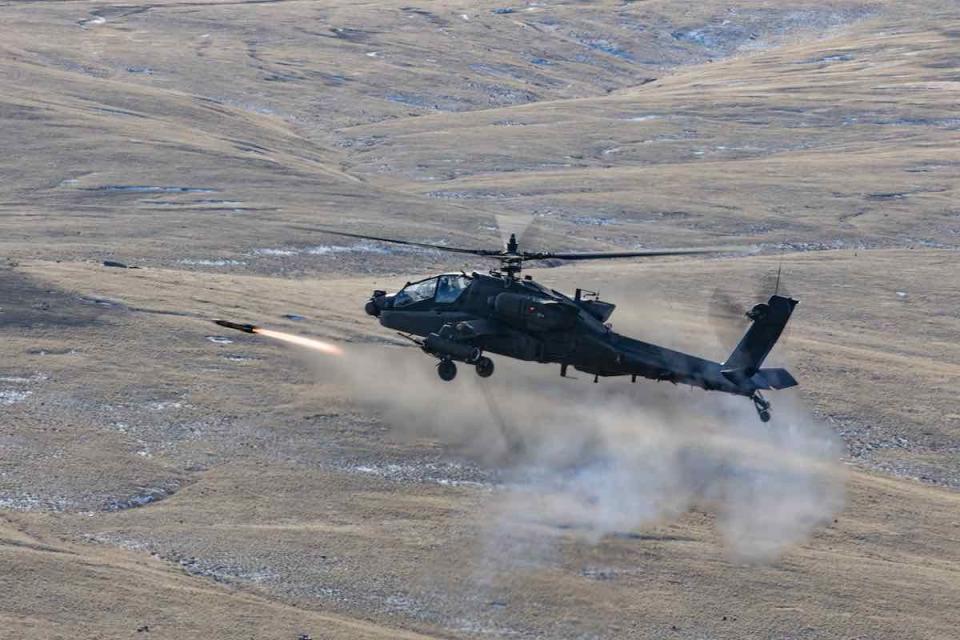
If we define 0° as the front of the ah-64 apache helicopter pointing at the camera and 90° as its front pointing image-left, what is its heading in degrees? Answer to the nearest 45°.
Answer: approximately 90°
